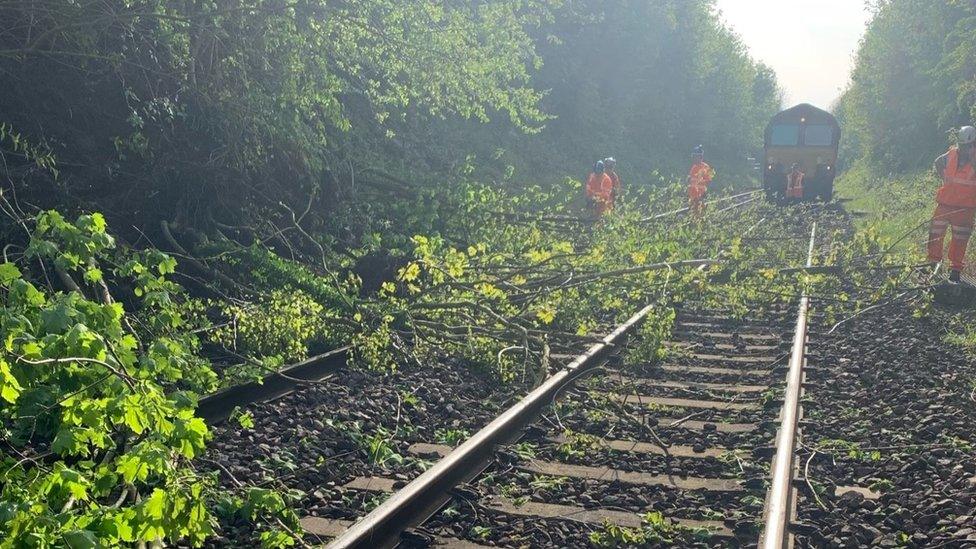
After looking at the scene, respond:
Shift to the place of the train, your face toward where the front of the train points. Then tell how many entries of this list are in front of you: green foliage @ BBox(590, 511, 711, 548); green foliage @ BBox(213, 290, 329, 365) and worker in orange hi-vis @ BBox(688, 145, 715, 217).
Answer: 3

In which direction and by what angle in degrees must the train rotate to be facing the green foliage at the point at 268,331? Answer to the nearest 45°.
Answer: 0° — it already faces it

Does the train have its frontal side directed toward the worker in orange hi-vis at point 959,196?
yes

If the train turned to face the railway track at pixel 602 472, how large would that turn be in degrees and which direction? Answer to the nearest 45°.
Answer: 0° — it already faces it

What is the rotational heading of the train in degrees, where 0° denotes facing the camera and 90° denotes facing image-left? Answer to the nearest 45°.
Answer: approximately 0°

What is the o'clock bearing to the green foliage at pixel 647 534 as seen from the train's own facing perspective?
The green foliage is roughly at 12 o'clock from the train.

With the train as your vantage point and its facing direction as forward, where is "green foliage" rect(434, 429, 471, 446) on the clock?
The green foliage is roughly at 12 o'clock from the train.

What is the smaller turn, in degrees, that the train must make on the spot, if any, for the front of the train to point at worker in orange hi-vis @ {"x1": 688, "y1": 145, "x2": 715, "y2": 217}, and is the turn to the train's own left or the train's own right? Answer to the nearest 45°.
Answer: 0° — it already faces them

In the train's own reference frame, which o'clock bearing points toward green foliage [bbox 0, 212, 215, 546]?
The green foliage is roughly at 12 o'clock from the train.
